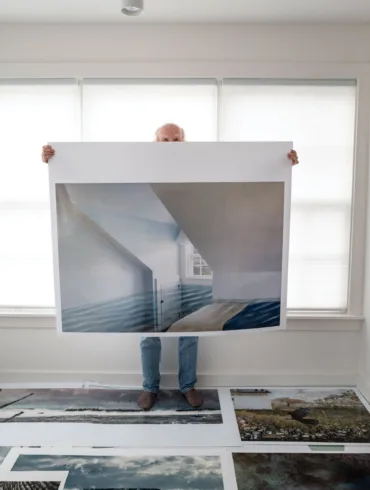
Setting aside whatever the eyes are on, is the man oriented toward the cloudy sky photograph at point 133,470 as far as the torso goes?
yes

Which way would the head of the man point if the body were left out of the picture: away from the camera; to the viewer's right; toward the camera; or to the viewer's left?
toward the camera

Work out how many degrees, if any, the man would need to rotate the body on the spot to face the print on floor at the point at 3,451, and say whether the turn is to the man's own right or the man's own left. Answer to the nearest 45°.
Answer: approximately 45° to the man's own right

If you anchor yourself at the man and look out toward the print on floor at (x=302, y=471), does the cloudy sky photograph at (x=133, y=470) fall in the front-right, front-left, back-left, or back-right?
front-right

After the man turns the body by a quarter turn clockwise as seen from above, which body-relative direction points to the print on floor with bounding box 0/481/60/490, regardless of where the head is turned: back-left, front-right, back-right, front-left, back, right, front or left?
front-left

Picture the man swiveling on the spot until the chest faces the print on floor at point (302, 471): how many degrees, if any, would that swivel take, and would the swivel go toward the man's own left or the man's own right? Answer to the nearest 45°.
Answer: approximately 45° to the man's own left

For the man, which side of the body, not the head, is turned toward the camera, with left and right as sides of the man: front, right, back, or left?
front
